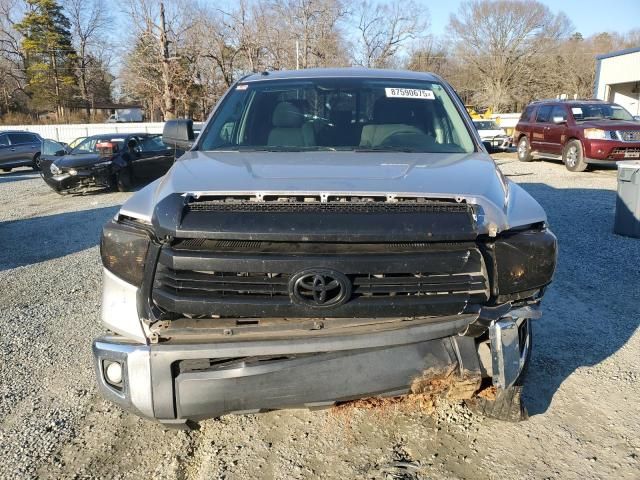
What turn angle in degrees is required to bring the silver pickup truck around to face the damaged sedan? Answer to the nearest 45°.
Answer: approximately 135° to its right

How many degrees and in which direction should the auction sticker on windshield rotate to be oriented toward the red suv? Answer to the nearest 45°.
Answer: approximately 180°

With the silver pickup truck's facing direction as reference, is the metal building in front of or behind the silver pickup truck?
behind

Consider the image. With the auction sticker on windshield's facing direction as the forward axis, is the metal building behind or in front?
behind

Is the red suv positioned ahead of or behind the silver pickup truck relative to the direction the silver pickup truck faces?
behind

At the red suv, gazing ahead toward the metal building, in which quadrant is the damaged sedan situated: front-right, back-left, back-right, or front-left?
back-left

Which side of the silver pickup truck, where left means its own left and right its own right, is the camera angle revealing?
front

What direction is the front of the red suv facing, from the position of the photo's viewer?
facing the viewer and to the right of the viewer

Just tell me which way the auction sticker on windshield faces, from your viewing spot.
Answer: facing the viewer

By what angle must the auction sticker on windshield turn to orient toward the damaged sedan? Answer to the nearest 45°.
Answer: approximately 135° to its right

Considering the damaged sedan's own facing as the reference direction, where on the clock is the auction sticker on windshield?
The auction sticker on windshield is roughly at 10 o'clock from the damaged sedan.
